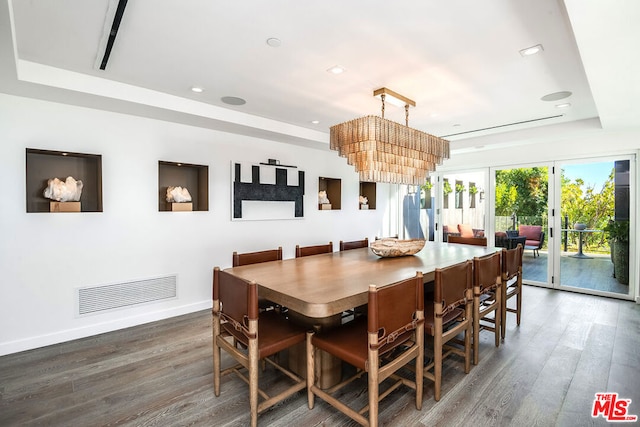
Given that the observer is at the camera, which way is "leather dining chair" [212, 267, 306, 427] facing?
facing away from the viewer and to the right of the viewer

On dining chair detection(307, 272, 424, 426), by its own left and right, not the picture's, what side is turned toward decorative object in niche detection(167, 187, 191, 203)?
front

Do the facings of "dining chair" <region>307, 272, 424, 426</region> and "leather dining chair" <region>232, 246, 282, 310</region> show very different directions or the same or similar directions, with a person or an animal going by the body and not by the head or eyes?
very different directions

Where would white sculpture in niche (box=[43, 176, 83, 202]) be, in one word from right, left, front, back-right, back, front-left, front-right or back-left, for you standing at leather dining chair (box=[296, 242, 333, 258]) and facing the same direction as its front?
back-right

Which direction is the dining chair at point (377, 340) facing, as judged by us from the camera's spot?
facing away from the viewer and to the left of the viewer

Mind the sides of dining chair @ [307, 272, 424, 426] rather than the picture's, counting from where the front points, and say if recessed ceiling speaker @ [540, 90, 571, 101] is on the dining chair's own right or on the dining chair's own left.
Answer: on the dining chair's own right

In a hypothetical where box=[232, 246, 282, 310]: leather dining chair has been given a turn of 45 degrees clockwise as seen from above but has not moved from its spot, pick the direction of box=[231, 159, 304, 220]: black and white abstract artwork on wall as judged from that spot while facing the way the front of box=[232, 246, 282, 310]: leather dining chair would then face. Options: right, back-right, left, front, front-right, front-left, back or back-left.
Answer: back

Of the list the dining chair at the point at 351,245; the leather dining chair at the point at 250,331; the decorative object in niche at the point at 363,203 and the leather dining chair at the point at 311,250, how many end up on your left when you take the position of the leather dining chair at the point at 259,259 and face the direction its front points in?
3

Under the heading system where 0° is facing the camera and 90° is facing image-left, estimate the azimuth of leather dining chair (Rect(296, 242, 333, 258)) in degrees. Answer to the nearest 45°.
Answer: approximately 315°
